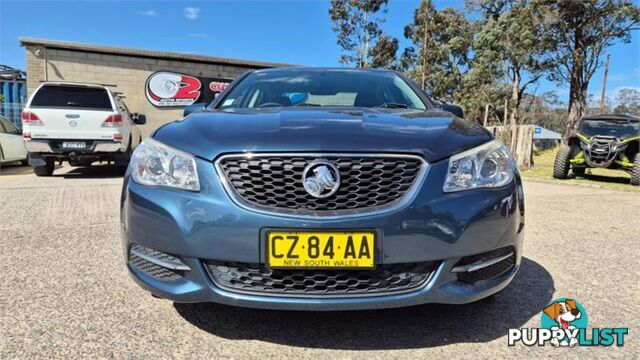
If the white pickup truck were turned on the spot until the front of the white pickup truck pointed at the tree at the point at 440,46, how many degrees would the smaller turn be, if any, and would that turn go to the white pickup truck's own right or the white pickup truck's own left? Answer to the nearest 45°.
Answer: approximately 45° to the white pickup truck's own right

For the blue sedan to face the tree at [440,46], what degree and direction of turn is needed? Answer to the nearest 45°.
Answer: approximately 180°

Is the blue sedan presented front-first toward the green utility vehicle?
no

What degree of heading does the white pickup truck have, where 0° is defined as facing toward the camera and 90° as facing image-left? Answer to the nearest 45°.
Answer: approximately 180°

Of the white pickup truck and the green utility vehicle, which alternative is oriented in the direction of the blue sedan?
the green utility vehicle

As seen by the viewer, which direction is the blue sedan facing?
toward the camera

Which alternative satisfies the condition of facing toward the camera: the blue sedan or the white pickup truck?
the blue sedan

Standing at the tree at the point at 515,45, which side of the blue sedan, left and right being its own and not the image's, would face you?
back

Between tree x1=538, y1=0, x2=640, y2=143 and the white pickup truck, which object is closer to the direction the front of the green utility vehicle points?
the white pickup truck

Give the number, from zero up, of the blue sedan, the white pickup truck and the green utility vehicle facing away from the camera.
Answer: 1

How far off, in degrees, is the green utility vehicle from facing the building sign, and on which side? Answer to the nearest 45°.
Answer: approximately 90° to its right

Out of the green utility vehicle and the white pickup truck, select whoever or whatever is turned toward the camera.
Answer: the green utility vehicle

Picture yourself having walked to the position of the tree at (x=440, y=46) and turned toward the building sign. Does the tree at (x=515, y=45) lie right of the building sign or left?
left

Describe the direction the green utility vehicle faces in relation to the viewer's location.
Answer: facing the viewer

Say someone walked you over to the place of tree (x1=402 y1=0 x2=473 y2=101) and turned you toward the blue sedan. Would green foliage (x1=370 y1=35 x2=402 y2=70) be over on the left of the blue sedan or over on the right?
right
